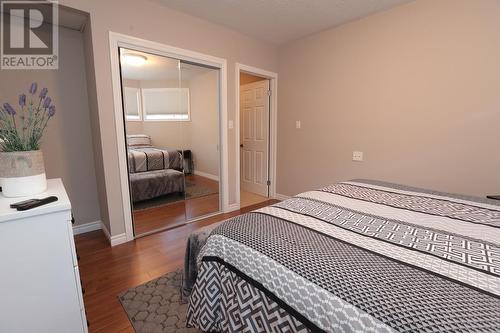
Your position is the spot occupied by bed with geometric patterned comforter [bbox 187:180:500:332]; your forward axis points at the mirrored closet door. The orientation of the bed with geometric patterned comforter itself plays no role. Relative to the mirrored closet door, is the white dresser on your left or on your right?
left

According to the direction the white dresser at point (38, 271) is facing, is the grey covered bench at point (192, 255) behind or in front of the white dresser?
in front

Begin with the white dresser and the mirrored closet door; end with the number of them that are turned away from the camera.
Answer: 0

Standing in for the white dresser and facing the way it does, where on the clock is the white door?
The white door is roughly at 11 o'clock from the white dresser.

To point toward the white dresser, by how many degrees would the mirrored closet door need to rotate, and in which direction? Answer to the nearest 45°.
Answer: approximately 45° to its right

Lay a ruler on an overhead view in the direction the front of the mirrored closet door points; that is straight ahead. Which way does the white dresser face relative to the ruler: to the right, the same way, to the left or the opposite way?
to the left

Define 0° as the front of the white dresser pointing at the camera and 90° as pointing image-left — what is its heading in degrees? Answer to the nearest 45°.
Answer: approximately 270°

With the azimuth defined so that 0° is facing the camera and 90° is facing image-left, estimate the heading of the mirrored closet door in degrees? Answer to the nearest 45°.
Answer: approximately 315°
